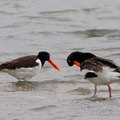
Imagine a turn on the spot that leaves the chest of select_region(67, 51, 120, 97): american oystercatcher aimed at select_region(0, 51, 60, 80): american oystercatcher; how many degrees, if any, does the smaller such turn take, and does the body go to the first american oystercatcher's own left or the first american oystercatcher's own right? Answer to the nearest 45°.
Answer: approximately 45° to the first american oystercatcher's own right

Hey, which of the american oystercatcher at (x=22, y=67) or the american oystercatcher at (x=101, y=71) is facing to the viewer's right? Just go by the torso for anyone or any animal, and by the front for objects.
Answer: the american oystercatcher at (x=22, y=67)

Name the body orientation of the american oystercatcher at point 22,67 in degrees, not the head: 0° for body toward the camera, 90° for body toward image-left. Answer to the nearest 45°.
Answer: approximately 270°

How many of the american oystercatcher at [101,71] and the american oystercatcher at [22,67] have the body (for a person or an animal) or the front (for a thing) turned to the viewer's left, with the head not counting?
1

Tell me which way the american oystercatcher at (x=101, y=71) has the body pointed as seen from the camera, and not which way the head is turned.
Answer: to the viewer's left

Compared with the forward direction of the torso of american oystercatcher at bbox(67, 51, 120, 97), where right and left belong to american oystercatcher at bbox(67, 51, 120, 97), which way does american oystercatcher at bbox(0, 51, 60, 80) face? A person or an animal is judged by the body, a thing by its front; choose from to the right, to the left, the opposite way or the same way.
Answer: the opposite way

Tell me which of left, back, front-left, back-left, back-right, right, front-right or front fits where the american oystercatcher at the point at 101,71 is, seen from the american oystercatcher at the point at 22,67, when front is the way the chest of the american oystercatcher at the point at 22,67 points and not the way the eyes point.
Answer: front-right
